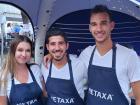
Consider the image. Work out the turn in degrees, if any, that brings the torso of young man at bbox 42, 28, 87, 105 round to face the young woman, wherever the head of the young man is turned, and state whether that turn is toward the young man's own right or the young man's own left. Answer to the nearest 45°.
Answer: approximately 90° to the young man's own right

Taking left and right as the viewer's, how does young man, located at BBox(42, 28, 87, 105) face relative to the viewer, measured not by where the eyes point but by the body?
facing the viewer

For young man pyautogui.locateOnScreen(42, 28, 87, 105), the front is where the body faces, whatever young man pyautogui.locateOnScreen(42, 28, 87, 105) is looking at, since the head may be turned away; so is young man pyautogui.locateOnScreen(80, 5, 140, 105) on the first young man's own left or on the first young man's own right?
on the first young man's own left
